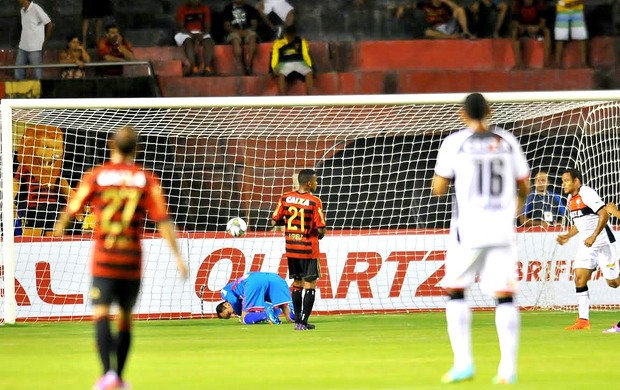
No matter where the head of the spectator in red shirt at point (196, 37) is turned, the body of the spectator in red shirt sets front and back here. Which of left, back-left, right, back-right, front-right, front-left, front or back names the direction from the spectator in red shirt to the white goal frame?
front

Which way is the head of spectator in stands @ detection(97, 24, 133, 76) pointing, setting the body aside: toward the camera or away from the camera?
toward the camera

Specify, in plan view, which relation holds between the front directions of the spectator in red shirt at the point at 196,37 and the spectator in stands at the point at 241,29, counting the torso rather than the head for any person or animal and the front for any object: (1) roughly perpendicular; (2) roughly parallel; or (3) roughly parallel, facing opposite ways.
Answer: roughly parallel

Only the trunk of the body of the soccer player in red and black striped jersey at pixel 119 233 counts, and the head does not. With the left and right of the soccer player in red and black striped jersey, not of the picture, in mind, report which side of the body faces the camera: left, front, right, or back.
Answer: back

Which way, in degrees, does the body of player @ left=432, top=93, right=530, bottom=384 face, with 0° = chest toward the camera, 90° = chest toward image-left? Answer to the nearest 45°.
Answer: approximately 180°

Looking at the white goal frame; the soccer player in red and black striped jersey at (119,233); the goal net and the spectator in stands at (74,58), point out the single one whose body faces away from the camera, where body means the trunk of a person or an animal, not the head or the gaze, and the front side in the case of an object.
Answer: the soccer player in red and black striped jersey

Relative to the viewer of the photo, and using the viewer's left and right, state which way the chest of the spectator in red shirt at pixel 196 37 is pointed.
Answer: facing the viewer

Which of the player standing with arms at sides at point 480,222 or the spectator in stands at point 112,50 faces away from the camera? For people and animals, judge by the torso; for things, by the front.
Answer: the player standing with arms at sides

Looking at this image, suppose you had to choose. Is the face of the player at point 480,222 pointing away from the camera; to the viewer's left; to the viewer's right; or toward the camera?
away from the camera

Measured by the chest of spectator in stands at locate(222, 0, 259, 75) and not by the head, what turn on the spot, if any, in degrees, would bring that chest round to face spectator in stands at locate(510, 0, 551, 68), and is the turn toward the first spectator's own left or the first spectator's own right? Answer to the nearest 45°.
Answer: approximately 90° to the first spectator's own left

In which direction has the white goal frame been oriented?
toward the camera

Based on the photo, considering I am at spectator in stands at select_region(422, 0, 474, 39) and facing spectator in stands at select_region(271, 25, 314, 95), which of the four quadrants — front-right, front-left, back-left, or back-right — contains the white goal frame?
front-left
